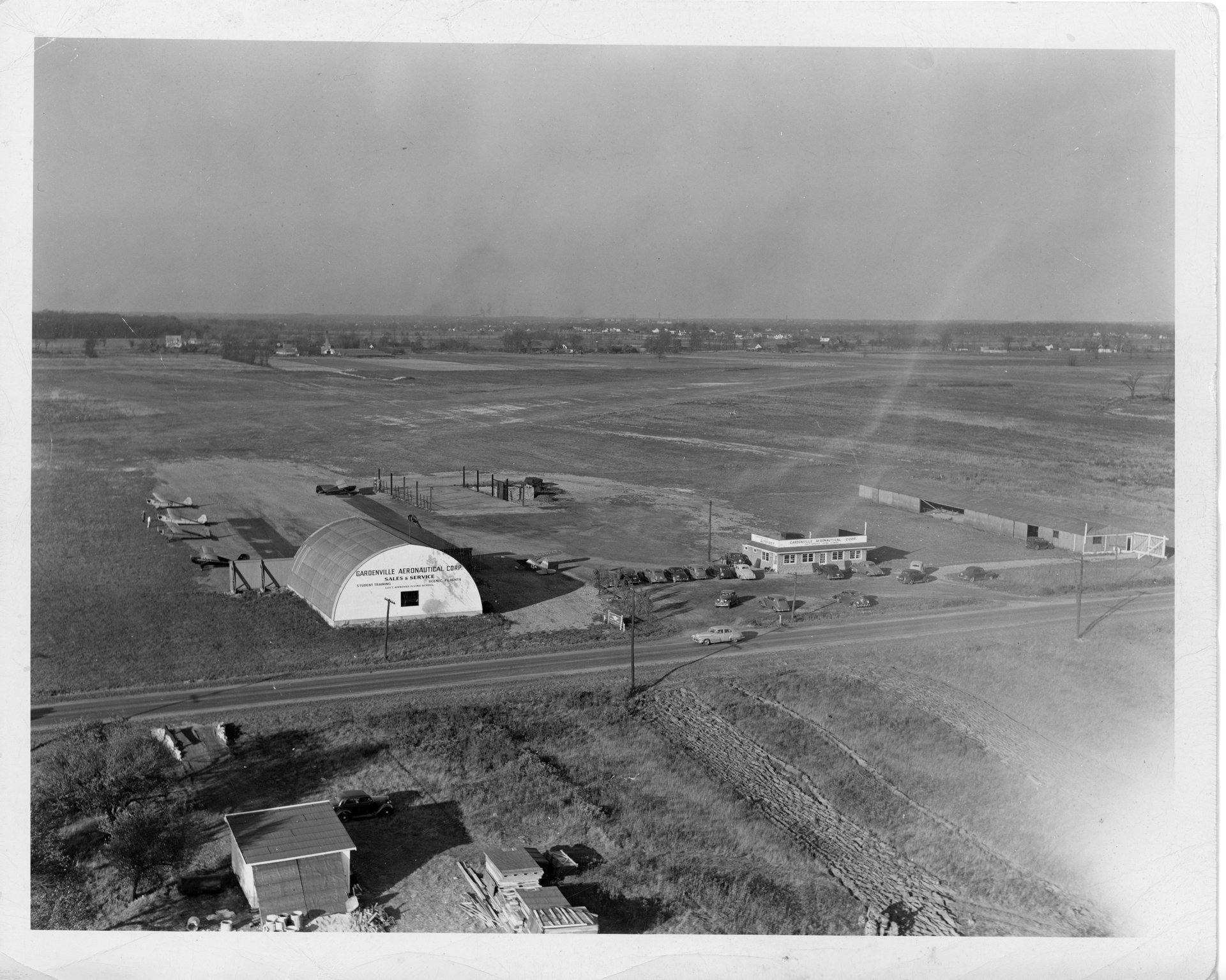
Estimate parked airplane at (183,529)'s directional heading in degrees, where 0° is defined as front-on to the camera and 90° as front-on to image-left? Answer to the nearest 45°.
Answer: approximately 90°

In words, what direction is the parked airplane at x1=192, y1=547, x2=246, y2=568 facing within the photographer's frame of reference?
facing to the left of the viewer

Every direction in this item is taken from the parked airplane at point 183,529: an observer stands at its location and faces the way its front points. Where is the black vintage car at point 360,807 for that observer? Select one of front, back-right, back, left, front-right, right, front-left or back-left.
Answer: left

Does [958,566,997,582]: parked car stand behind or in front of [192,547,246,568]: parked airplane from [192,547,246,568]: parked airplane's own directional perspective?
behind

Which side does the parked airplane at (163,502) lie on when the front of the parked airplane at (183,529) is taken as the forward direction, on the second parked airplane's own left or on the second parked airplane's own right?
on the second parked airplane's own right

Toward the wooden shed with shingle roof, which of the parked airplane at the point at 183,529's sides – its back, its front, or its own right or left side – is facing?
left
